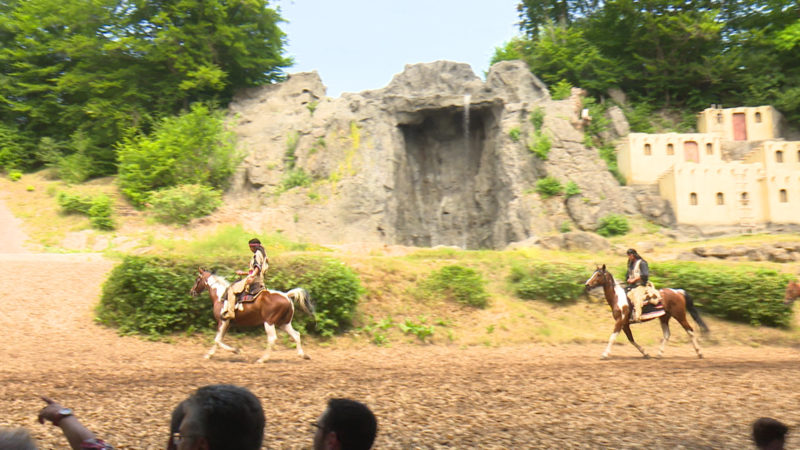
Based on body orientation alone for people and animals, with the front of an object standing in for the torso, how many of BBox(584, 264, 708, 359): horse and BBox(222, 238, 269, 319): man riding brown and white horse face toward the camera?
0

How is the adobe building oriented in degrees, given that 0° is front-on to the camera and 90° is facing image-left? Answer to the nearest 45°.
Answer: approximately 0°

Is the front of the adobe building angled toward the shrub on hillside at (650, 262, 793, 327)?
yes

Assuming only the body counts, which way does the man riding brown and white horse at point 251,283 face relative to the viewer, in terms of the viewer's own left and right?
facing to the left of the viewer

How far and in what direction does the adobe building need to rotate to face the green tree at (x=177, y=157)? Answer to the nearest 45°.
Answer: approximately 45° to its right

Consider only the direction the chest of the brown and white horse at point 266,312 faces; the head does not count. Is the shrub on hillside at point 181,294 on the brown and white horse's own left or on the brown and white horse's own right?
on the brown and white horse's own right

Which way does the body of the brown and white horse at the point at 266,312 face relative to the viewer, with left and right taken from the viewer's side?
facing to the left of the viewer

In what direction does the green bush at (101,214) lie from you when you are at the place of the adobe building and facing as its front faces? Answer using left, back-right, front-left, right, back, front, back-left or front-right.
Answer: front-right

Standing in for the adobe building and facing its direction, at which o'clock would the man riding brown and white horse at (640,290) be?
The man riding brown and white horse is roughly at 12 o'clock from the adobe building.

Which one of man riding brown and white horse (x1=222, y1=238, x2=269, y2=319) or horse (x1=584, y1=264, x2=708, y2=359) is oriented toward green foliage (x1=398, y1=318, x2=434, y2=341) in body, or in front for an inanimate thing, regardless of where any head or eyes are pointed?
the horse

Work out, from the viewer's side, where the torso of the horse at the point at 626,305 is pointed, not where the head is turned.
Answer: to the viewer's left

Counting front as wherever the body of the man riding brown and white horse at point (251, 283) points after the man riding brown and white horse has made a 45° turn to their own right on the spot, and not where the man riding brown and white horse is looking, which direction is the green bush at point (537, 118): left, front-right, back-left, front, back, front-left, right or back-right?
right

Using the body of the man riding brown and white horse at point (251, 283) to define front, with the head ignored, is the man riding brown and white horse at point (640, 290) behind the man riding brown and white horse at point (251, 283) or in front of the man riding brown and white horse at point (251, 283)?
behind

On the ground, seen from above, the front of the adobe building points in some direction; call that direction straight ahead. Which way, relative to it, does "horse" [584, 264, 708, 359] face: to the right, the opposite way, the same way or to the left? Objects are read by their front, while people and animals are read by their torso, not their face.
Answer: to the right

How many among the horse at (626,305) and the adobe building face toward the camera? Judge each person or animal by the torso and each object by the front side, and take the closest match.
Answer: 1
